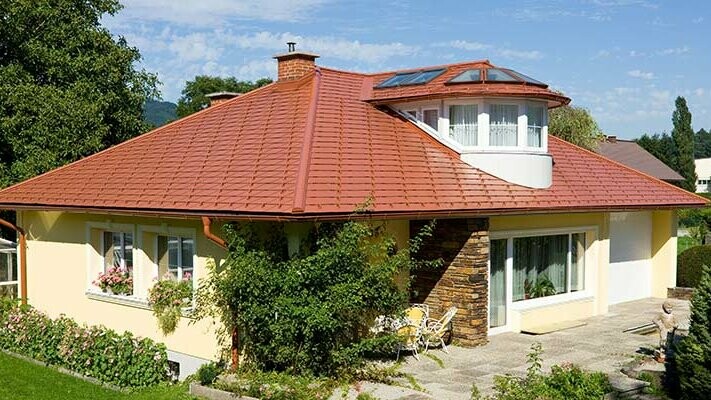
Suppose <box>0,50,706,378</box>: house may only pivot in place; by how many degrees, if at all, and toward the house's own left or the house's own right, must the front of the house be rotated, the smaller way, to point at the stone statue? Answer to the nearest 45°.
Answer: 0° — it already faces it

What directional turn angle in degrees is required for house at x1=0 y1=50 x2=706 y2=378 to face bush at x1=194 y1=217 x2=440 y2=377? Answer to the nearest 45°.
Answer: approximately 45° to its right

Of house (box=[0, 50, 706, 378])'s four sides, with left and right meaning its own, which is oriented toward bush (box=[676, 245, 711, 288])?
left

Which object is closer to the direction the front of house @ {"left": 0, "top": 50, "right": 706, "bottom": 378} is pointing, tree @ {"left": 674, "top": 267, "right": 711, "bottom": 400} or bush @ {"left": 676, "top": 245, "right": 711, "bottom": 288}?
the tree

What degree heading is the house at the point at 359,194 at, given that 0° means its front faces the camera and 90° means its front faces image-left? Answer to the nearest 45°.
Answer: approximately 315°

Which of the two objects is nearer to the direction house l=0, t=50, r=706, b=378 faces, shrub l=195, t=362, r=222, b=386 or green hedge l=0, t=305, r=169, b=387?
the shrub

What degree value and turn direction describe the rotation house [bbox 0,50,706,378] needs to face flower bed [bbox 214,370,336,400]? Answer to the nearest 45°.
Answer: approximately 45° to its right

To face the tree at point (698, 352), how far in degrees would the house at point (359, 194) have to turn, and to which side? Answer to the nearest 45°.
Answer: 0° — it already faces it

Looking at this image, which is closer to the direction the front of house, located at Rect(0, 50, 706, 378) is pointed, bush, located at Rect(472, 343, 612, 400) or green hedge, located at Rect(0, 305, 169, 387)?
the bush
